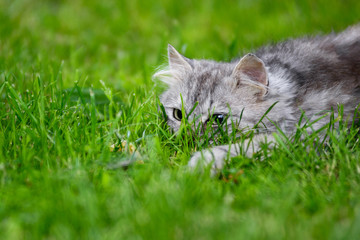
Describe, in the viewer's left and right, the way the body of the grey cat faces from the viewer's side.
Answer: facing the viewer and to the left of the viewer
